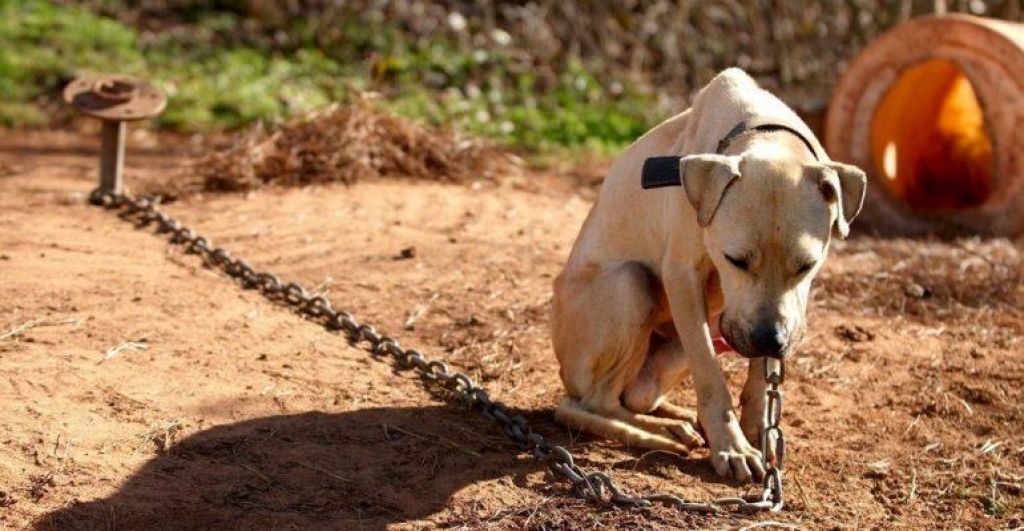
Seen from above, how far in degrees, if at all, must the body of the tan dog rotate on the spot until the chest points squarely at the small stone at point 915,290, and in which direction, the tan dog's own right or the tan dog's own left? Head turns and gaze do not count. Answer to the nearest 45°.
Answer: approximately 90° to the tan dog's own left

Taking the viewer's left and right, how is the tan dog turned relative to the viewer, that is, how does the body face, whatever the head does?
facing the viewer and to the right of the viewer

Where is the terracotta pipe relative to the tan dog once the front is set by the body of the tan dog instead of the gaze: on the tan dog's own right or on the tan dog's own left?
on the tan dog's own left
